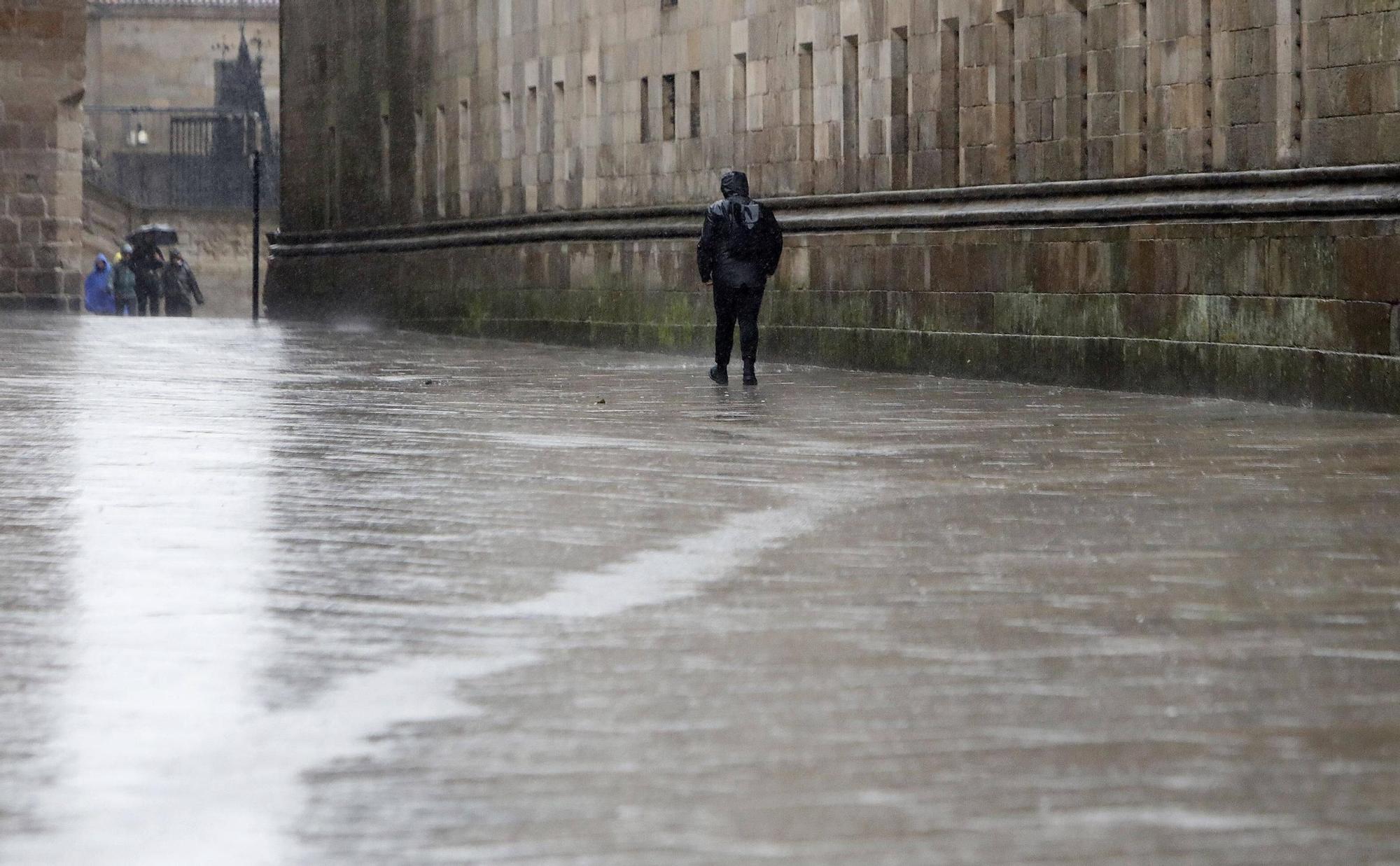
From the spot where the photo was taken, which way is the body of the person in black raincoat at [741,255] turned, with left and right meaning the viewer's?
facing away from the viewer

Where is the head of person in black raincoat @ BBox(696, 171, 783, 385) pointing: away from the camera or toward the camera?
away from the camera

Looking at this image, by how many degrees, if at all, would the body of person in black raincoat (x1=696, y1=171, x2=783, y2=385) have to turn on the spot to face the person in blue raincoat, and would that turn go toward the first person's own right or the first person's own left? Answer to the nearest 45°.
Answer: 0° — they already face them

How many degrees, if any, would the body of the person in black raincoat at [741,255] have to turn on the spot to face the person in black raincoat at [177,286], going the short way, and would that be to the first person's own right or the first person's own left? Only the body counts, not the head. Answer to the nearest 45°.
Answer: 0° — they already face them

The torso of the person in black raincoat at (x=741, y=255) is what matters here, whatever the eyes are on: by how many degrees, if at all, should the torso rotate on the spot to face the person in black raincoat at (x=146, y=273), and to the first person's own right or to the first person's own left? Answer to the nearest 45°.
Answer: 0° — they already face them

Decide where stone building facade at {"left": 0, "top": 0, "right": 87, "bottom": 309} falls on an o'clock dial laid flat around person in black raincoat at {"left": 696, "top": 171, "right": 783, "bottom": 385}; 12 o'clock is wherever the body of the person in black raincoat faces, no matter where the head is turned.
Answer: The stone building facade is roughly at 11 o'clock from the person in black raincoat.
